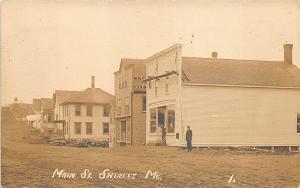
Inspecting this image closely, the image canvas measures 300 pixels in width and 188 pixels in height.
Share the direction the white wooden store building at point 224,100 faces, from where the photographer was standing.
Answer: facing the viewer and to the left of the viewer

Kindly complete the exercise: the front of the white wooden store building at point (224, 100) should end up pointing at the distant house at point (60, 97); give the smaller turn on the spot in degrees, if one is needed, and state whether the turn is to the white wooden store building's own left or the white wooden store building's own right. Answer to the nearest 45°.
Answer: approximately 45° to the white wooden store building's own right

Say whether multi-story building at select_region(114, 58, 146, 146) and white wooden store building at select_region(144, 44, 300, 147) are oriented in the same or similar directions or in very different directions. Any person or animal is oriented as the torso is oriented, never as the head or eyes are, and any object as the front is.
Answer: same or similar directions

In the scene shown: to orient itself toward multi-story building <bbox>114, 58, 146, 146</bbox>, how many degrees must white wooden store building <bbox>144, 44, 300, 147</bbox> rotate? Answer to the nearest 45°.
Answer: approximately 45° to its right

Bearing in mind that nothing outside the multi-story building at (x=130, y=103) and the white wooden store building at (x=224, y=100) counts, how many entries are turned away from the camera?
0

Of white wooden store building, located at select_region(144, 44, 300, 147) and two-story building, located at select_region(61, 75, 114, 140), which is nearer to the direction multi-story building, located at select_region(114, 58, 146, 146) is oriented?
the two-story building

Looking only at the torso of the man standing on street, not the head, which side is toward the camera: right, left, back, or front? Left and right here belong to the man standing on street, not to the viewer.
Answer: front

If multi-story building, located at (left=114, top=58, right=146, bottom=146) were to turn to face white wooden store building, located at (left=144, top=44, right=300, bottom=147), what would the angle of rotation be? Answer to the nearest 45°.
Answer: approximately 135° to its left

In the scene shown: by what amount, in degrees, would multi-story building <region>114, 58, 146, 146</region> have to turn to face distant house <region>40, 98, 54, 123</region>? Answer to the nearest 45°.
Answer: approximately 45° to its right
